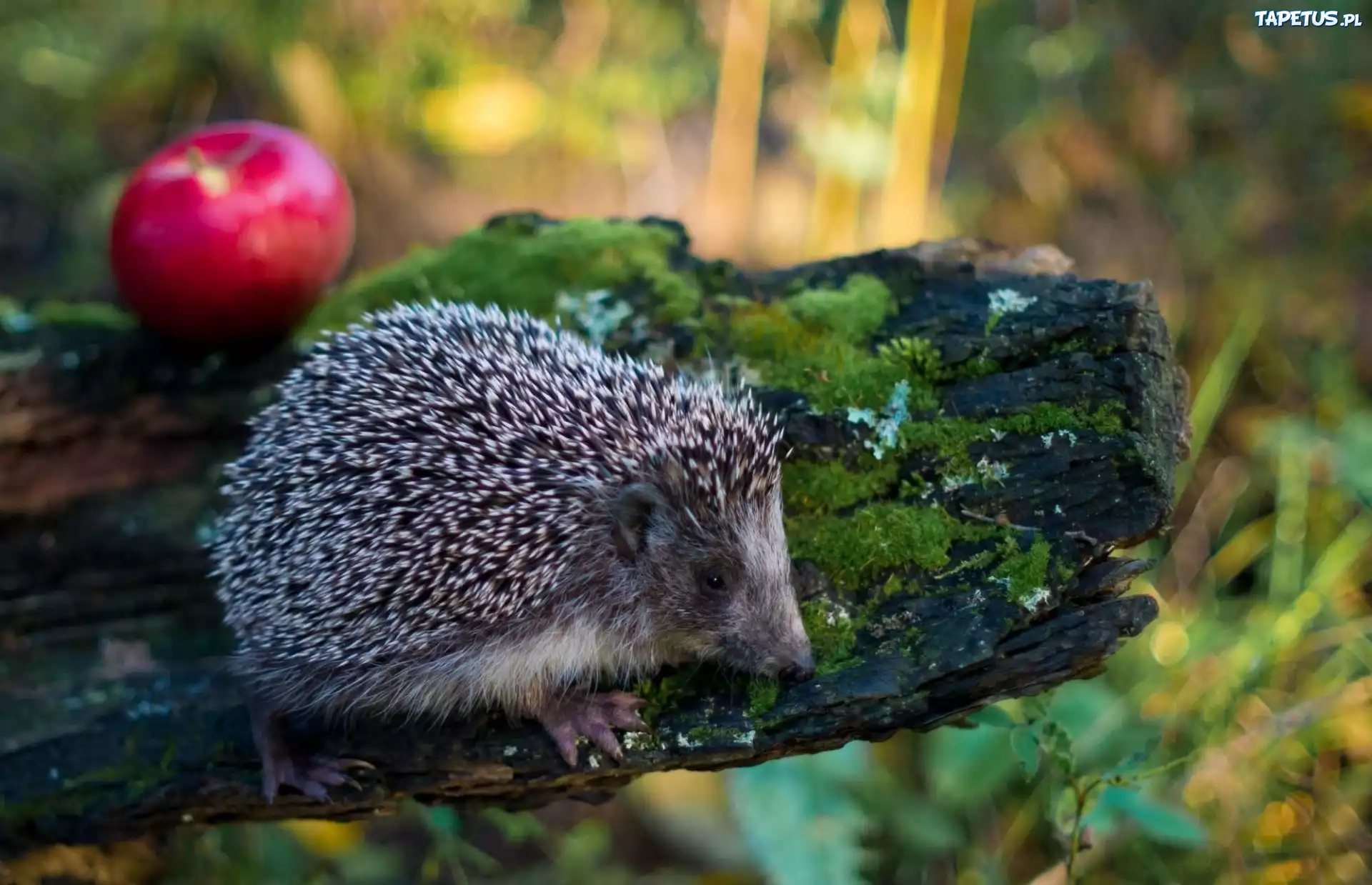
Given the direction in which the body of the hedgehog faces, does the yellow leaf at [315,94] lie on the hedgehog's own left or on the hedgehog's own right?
on the hedgehog's own left

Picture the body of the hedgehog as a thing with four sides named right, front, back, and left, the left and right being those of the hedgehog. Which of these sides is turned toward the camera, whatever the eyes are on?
right

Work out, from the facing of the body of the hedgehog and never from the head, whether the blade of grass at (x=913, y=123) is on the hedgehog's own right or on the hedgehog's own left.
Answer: on the hedgehog's own left

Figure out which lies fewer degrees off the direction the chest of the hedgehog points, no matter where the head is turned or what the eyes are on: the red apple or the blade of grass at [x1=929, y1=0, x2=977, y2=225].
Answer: the blade of grass

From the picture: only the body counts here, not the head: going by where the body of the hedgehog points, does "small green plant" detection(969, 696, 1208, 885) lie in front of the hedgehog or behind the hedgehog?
in front

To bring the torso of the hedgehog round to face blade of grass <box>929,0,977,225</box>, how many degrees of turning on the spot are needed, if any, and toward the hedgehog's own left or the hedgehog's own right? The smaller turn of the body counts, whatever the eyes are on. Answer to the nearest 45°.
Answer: approximately 45° to the hedgehog's own left

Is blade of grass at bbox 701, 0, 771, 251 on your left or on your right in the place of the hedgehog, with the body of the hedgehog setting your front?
on your left

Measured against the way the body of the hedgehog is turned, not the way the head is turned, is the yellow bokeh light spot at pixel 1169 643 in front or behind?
in front

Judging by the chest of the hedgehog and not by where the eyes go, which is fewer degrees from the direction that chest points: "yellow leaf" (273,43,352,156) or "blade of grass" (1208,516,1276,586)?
the blade of grass

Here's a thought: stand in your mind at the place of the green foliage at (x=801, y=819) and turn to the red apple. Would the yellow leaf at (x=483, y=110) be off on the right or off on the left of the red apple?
right
